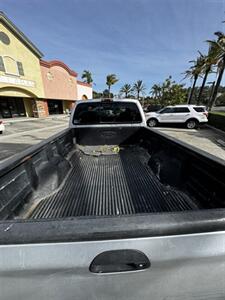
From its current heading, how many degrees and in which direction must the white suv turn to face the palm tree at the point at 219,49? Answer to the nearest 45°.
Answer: approximately 90° to its right

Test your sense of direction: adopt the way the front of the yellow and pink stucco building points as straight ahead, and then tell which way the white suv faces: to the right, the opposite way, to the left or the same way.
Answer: the opposite way

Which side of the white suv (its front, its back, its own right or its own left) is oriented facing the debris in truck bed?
left

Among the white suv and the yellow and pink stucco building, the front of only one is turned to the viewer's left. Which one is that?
the white suv

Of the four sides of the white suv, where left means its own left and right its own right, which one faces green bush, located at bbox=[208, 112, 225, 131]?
back

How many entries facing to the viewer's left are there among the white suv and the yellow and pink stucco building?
1

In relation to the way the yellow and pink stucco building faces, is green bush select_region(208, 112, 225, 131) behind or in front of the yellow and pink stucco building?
in front

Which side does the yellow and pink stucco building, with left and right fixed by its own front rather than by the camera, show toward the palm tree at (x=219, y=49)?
front

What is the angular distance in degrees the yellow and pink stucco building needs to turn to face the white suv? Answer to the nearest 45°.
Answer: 0° — it already faces it

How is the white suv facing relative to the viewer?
to the viewer's left

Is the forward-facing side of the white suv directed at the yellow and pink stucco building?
yes

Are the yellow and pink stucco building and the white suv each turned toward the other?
yes

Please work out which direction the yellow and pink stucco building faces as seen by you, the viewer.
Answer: facing the viewer and to the right of the viewer
